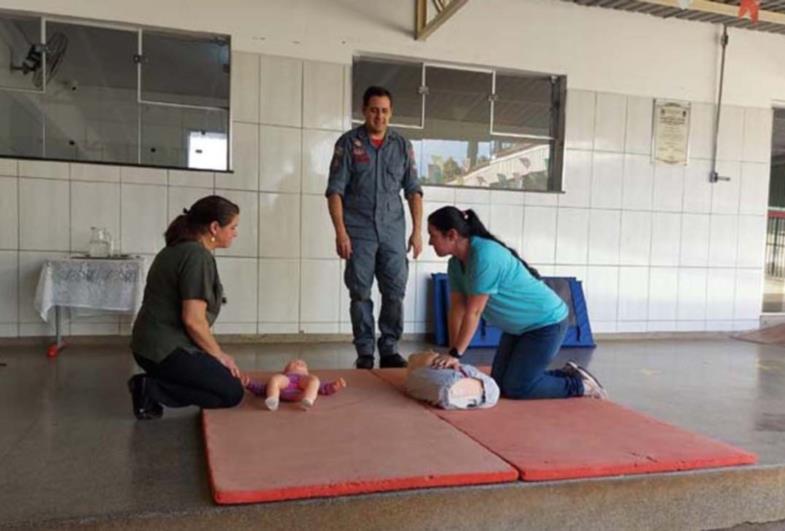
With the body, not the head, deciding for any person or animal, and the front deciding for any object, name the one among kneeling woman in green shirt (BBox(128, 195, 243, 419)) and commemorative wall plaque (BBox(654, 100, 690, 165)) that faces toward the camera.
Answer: the commemorative wall plaque

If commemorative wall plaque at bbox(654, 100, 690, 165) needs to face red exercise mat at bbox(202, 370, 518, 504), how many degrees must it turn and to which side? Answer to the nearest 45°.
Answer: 0° — it already faces it

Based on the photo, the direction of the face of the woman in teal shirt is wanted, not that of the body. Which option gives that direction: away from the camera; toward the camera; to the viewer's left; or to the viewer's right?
to the viewer's left

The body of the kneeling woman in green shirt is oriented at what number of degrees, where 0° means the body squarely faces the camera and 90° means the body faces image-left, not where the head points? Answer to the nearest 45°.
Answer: approximately 270°

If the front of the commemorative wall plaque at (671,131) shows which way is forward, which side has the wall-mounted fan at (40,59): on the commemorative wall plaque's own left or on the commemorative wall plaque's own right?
on the commemorative wall plaque's own right

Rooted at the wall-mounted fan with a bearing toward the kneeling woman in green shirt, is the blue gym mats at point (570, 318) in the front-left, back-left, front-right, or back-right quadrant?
front-left

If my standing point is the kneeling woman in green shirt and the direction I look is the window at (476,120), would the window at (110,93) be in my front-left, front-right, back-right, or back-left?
front-left

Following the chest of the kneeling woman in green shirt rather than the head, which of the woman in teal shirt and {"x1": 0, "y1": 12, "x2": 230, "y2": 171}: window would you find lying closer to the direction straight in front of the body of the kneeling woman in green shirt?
the woman in teal shirt

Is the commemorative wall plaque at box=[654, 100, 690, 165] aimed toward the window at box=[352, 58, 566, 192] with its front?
no

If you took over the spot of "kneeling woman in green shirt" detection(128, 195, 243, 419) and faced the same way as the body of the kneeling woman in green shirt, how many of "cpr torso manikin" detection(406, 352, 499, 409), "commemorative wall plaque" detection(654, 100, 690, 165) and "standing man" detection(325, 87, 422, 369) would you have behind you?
0

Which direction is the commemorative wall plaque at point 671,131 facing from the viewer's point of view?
toward the camera

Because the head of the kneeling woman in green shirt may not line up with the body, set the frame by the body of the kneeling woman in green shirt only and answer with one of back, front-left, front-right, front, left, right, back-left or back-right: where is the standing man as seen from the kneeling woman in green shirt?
front-left

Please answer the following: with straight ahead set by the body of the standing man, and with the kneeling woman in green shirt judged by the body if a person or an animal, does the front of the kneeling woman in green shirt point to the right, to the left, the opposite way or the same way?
to the left

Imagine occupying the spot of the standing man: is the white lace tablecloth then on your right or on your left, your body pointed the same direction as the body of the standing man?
on your right

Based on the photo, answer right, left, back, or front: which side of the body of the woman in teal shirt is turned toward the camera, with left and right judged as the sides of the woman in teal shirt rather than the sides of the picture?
left

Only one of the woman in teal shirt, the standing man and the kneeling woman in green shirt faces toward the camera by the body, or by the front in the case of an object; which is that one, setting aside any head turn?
the standing man

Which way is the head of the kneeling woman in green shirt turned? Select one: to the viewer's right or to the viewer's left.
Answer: to the viewer's right

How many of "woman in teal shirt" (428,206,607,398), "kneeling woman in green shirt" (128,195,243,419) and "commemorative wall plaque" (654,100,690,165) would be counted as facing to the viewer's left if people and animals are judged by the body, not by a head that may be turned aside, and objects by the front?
1

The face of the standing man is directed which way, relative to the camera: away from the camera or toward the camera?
toward the camera

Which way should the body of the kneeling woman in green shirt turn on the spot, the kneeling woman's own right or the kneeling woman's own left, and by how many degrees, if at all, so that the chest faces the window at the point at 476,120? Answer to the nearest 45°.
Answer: approximately 45° to the kneeling woman's own left

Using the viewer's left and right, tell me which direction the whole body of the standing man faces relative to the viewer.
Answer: facing the viewer
